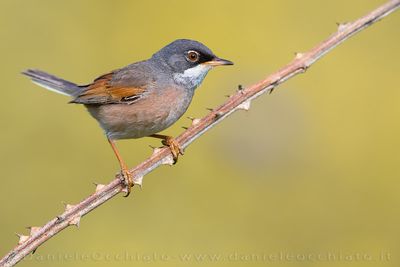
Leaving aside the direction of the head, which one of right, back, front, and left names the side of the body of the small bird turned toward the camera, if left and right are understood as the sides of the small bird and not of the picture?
right
